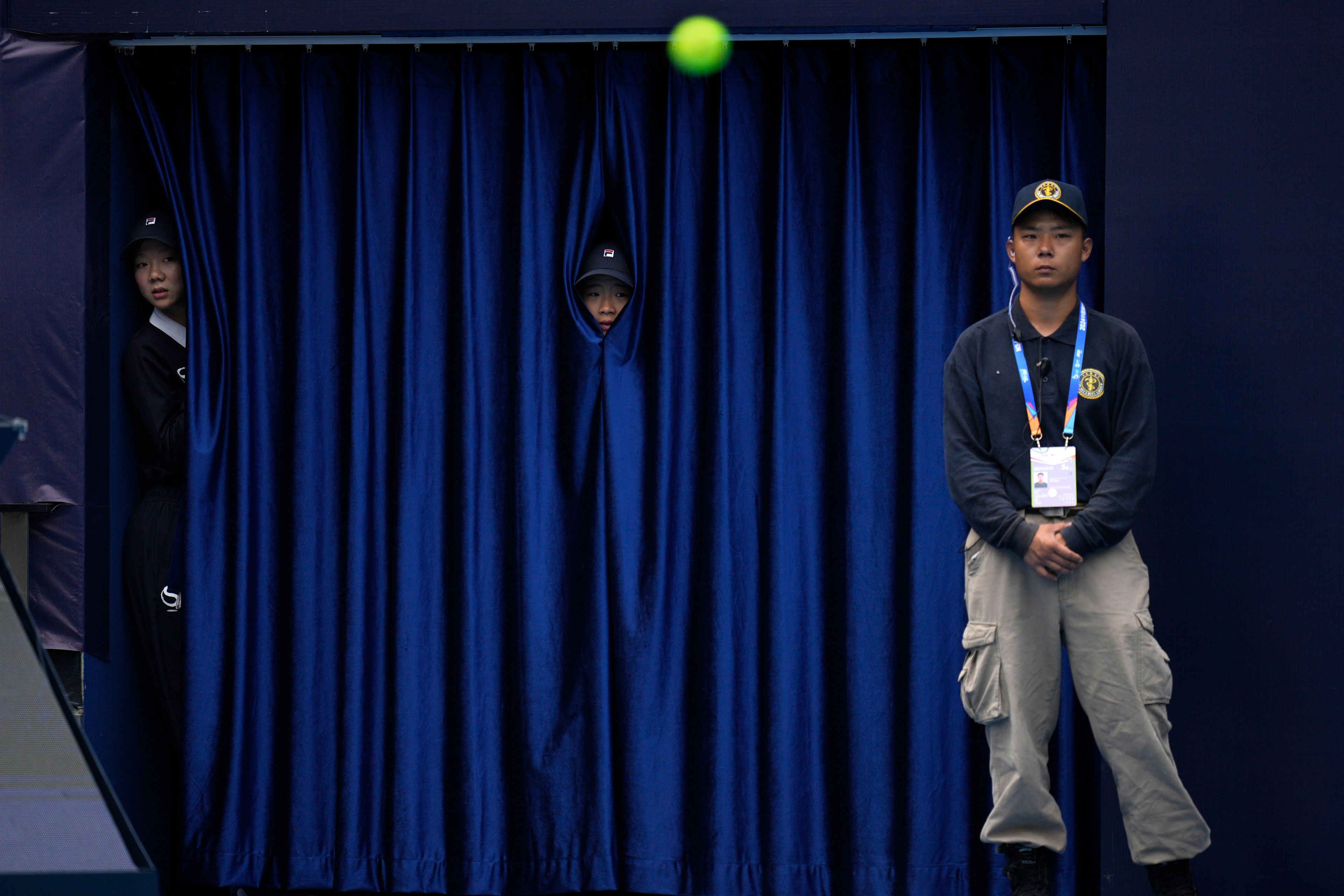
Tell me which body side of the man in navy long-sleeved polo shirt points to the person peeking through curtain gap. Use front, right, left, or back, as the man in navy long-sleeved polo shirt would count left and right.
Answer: right

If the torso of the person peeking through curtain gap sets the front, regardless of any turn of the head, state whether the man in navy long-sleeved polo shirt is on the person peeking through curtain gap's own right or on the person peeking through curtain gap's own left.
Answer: on the person peeking through curtain gap's own left

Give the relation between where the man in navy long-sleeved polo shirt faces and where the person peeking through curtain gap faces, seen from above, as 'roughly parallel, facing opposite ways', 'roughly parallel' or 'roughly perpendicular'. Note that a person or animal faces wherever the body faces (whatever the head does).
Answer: roughly parallel

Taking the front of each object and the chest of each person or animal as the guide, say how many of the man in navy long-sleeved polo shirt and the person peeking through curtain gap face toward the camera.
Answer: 2

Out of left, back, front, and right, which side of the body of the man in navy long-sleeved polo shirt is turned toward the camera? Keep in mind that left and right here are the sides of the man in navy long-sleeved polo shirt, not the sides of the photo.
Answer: front

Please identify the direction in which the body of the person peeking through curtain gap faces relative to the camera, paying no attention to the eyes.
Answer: toward the camera
